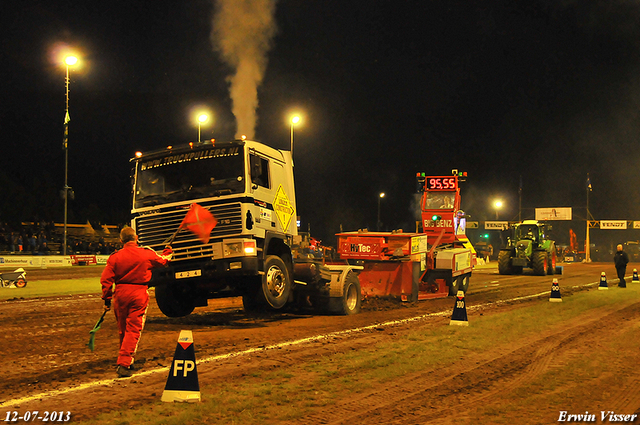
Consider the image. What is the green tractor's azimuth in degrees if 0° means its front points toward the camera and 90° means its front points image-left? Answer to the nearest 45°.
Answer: approximately 45°

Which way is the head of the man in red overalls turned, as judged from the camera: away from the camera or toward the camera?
away from the camera

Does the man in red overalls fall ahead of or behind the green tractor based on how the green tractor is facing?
ahead

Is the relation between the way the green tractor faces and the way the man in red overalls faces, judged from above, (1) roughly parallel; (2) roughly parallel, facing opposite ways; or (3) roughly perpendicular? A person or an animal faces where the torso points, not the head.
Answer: roughly parallel, facing opposite ways
